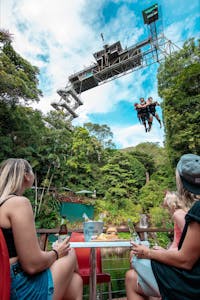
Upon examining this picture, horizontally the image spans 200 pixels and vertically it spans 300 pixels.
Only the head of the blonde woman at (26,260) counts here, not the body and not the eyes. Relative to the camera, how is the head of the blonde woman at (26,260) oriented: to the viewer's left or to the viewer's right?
to the viewer's right

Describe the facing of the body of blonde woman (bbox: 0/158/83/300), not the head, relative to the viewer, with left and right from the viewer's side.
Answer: facing away from the viewer and to the right of the viewer

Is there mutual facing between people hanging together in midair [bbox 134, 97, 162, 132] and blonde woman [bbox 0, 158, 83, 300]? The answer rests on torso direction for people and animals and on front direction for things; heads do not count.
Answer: yes

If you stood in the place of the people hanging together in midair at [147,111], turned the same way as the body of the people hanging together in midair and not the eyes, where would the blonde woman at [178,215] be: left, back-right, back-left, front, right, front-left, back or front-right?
front

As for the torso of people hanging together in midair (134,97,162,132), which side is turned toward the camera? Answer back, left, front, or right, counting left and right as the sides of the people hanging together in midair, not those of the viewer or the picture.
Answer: front

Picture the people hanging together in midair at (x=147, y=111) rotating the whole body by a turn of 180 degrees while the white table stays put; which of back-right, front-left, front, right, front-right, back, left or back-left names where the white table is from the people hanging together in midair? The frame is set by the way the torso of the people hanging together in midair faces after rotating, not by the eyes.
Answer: back

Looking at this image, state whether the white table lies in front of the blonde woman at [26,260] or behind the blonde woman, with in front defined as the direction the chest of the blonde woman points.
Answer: in front

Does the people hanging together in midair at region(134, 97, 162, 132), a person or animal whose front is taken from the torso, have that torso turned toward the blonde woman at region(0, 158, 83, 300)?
yes

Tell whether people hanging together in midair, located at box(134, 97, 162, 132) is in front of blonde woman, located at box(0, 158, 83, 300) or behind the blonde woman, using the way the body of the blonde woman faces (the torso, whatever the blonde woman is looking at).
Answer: in front

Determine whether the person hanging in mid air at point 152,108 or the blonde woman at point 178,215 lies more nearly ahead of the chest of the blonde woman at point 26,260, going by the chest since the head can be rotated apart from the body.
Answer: the person hanging in mid air

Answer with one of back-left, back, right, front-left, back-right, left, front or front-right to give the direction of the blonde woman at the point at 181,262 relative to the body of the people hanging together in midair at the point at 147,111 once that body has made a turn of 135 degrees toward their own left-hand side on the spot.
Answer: back-right

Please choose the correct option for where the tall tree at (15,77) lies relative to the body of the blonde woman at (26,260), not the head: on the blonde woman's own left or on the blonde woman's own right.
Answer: on the blonde woman's own left

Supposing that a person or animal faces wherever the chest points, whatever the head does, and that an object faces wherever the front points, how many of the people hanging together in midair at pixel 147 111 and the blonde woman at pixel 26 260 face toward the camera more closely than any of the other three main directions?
1

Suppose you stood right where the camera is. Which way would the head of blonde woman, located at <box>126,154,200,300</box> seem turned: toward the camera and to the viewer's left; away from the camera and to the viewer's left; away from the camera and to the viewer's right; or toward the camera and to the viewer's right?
away from the camera and to the viewer's left

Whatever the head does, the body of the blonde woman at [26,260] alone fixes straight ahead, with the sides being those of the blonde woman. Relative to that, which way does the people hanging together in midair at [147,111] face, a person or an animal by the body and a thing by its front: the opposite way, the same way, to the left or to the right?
the opposite way

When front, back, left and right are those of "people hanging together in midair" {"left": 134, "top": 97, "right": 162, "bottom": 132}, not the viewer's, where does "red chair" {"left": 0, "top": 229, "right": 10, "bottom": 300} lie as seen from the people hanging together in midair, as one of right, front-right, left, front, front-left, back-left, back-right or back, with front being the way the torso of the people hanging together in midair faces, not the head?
front
